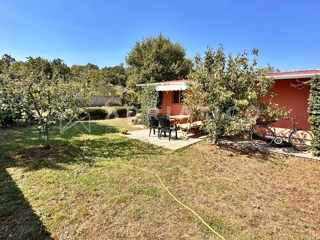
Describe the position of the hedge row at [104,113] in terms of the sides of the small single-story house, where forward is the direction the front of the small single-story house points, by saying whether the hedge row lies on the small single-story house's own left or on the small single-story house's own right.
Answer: on the small single-story house's own right

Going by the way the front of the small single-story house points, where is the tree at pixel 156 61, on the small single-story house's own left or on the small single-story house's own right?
on the small single-story house's own right

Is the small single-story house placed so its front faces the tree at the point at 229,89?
yes

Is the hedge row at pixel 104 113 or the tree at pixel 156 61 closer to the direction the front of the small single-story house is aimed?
the hedge row

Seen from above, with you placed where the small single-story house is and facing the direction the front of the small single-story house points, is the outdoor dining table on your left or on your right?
on your right

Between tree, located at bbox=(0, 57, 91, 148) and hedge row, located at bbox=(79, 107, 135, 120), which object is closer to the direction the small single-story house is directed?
the tree

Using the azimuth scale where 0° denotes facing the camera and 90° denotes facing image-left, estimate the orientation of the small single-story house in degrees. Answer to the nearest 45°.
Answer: approximately 45°
